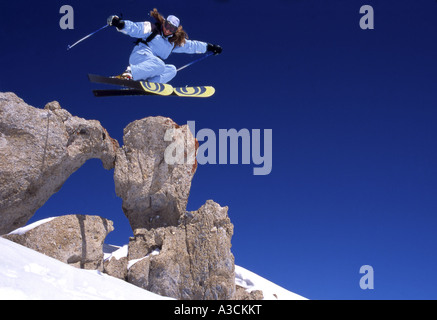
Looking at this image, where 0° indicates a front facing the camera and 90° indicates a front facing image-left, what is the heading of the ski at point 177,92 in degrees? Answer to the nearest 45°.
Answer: approximately 270°

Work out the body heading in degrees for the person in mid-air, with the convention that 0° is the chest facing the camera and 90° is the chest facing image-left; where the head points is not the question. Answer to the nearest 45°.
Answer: approximately 315°
